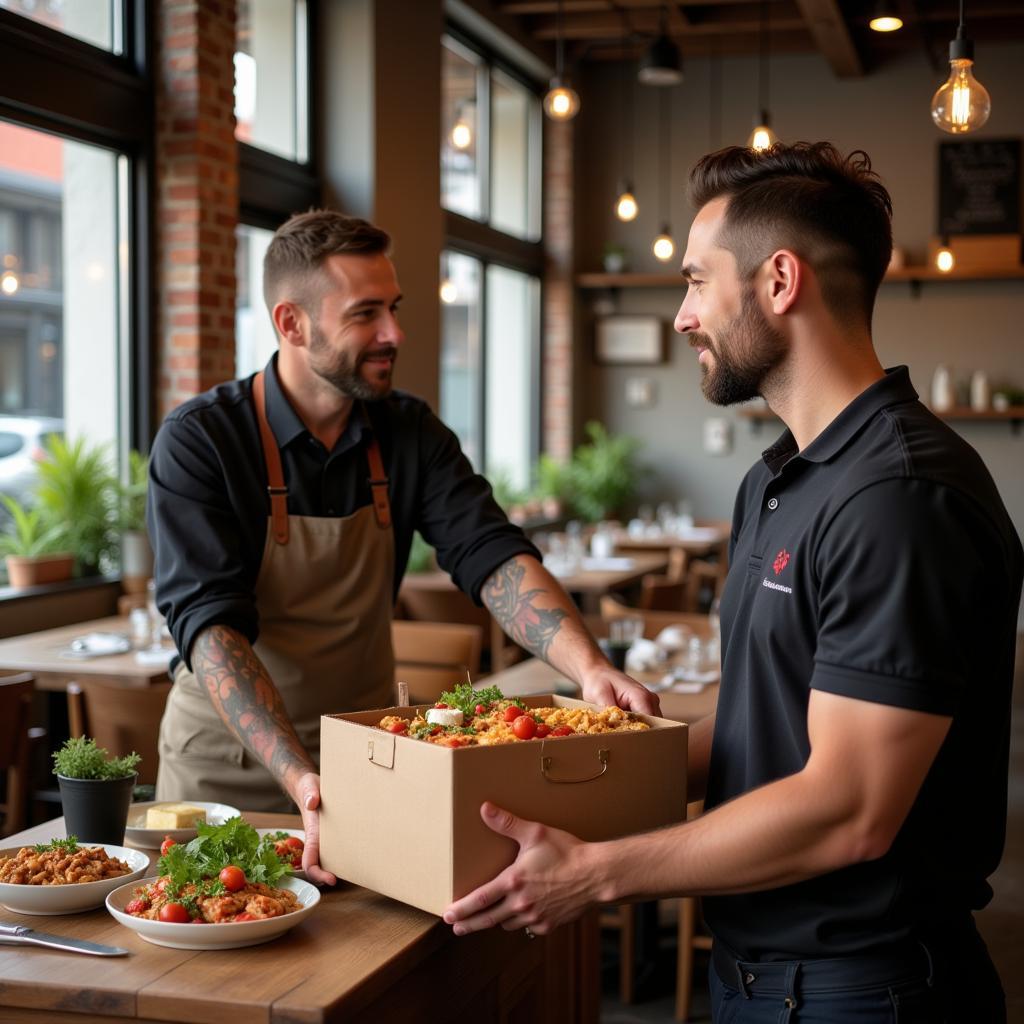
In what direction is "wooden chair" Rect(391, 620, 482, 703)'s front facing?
away from the camera

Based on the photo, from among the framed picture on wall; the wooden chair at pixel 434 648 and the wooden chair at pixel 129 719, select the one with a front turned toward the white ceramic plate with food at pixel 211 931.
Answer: the framed picture on wall

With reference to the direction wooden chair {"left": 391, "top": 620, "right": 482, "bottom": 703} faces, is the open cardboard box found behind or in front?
behind

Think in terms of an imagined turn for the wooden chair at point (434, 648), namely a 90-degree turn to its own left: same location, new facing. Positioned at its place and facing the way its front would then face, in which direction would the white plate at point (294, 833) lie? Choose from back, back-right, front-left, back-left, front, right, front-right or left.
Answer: left

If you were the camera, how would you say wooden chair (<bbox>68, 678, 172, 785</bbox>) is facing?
facing away from the viewer

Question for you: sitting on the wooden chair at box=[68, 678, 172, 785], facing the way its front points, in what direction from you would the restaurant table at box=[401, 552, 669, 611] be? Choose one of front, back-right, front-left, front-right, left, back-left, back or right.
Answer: front-right

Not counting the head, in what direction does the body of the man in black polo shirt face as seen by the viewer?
to the viewer's left

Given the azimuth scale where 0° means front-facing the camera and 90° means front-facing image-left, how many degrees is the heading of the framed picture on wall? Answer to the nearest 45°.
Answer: approximately 0°

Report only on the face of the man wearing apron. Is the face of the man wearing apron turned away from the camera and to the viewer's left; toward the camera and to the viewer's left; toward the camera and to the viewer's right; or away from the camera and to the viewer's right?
toward the camera and to the viewer's right

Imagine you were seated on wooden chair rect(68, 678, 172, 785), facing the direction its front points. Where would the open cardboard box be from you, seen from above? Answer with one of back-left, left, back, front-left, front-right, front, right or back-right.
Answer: back

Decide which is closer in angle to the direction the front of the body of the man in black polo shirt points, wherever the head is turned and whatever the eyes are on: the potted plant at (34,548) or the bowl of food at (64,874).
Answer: the bowl of food

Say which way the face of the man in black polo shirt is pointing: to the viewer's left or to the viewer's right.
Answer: to the viewer's left

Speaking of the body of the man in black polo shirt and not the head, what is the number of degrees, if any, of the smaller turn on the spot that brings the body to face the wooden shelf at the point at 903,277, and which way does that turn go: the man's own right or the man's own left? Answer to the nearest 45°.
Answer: approximately 90° to the man's own right

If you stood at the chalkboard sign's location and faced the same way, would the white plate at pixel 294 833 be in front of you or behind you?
in front

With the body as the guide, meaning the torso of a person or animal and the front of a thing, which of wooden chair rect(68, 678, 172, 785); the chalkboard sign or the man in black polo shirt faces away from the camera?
the wooden chair
